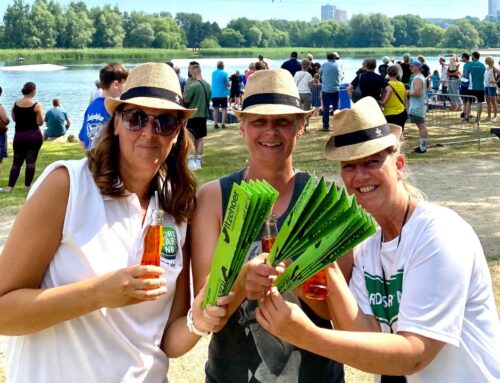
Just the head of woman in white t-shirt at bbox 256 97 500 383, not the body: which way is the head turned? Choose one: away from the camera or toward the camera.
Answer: toward the camera

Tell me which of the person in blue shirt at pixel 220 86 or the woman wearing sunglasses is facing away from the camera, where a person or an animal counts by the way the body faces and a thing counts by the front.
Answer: the person in blue shirt

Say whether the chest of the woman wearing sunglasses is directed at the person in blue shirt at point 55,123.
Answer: no

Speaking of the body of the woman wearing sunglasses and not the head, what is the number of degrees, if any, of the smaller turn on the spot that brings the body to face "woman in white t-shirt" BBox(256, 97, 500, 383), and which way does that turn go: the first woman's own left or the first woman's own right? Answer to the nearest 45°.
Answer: approximately 45° to the first woman's own left

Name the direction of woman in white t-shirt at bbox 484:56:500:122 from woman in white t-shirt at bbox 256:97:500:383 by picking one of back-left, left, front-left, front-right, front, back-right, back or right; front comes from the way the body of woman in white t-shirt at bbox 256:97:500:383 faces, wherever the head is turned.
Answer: back-right

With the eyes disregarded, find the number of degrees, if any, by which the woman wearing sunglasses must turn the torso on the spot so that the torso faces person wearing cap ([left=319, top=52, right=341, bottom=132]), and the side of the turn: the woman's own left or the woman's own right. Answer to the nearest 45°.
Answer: approximately 135° to the woman's own left

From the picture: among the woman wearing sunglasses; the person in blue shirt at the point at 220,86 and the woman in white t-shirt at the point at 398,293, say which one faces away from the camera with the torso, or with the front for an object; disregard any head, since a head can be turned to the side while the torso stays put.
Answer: the person in blue shirt

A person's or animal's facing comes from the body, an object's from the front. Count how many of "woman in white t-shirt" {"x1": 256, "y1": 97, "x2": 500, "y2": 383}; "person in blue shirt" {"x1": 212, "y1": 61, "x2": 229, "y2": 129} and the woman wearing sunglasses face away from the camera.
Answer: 1

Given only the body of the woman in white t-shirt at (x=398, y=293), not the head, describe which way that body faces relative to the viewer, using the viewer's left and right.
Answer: facing the viewer and to the left of the viewer

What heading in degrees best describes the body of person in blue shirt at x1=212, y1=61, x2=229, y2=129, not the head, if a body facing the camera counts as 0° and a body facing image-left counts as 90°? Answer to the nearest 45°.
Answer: approximately 180°

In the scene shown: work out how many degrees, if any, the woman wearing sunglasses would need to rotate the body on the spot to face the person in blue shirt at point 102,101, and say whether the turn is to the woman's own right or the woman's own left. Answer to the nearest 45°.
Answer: approximately 135° to the woman's own left

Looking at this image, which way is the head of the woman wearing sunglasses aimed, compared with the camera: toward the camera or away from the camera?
toward the camera
